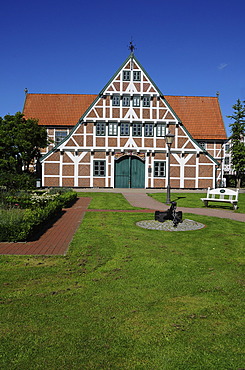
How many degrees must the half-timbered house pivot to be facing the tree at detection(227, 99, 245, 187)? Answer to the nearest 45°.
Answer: approximately 135° to its left

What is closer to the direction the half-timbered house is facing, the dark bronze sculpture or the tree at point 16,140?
the dark bronze sculpture

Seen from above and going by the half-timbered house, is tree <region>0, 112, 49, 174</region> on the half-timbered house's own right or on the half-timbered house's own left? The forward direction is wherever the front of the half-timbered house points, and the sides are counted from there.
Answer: on the half-timbered house's own right

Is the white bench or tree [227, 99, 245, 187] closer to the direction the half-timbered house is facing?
the white bench

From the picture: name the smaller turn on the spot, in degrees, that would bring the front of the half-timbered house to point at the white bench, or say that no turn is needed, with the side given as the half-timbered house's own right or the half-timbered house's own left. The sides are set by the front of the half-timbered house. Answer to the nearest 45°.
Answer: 0° — it already faces it

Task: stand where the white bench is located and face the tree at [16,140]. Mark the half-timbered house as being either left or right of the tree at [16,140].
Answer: right

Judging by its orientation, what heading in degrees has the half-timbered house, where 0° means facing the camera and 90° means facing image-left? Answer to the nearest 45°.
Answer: approximately 0°

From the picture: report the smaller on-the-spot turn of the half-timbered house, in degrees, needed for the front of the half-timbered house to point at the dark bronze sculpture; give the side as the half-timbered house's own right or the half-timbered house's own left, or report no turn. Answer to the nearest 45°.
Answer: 0° — it already faces it
